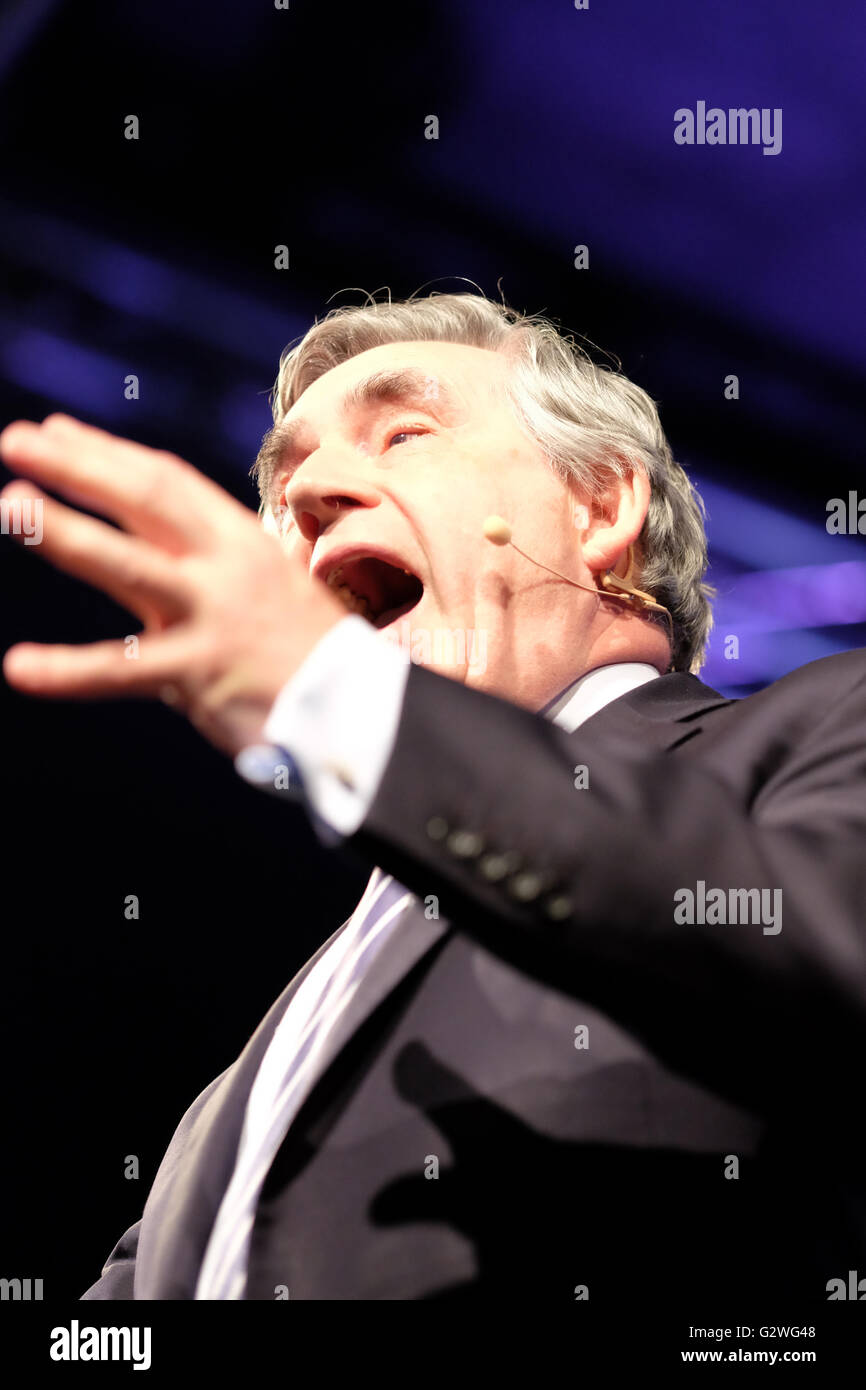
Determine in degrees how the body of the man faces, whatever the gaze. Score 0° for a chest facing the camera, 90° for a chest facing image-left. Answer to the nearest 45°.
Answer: approximately 45°

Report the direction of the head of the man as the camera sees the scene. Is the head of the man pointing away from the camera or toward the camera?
toward the camera
